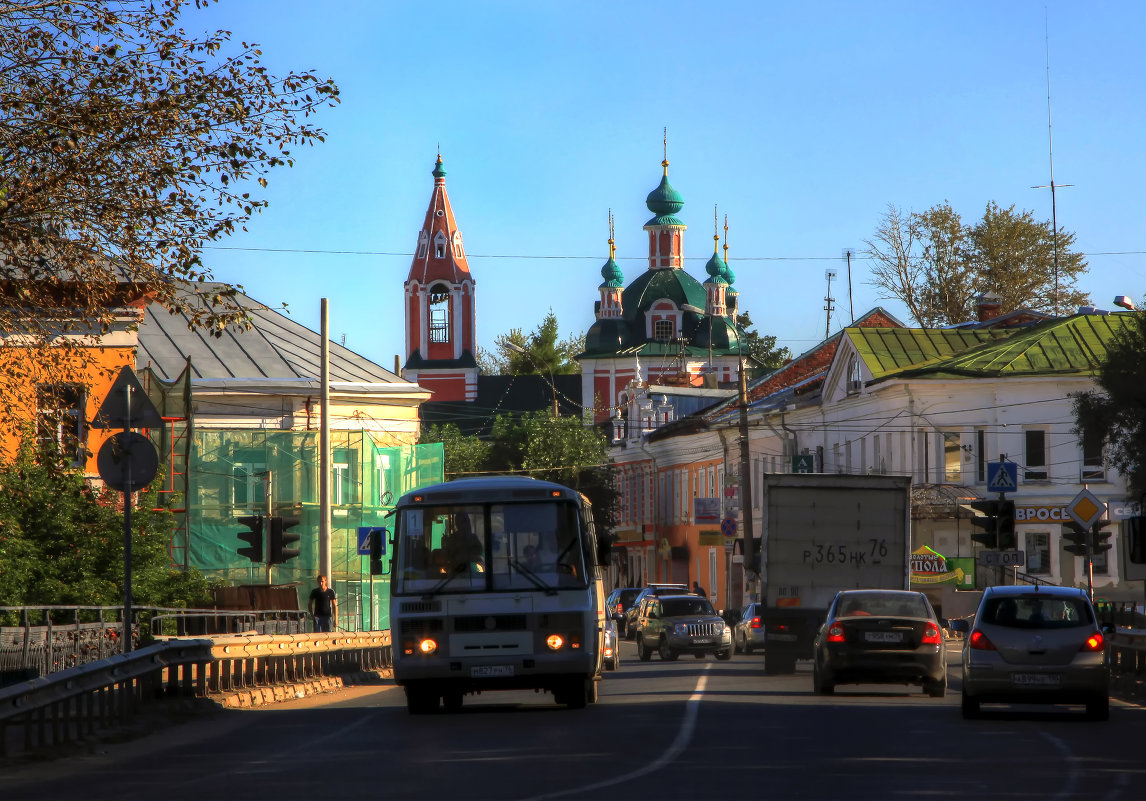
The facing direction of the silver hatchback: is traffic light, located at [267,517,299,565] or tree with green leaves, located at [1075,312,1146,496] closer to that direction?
the tree with green leaves

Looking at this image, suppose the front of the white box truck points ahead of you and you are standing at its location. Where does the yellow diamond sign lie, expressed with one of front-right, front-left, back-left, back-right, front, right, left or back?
right

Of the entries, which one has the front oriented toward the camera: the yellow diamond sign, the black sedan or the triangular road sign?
the yellow diamond sign

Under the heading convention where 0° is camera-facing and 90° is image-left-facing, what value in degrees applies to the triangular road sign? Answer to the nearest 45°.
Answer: approximately 180°

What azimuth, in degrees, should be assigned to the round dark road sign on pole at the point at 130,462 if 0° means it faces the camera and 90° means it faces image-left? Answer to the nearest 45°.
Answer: approximately 180°

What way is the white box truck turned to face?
away from the camera

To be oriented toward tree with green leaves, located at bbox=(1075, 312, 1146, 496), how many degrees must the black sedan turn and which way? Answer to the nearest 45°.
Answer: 0° — it already faces it

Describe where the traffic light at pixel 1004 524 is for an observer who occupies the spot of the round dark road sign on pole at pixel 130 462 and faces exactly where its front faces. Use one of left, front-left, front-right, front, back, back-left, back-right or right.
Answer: front-right

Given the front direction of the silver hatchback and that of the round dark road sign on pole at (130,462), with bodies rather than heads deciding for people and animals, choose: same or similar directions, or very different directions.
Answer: same or similar directions

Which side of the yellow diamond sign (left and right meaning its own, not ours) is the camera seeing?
front

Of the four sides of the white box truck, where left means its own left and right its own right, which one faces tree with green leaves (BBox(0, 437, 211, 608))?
left

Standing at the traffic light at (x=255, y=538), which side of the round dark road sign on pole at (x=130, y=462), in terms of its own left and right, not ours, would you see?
front

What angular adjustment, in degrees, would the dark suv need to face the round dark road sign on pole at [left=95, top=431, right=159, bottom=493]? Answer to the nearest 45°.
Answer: approximately 45° to its right

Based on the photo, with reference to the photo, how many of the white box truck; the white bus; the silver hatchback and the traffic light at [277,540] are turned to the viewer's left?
0

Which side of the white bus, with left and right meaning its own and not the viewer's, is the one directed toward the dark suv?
back

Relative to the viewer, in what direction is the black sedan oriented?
away from the camera

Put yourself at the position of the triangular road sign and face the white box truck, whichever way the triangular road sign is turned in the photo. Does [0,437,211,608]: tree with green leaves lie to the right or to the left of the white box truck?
left

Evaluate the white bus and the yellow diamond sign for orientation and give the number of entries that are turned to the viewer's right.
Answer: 0

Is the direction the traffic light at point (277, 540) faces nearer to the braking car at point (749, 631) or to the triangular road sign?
the braking car
